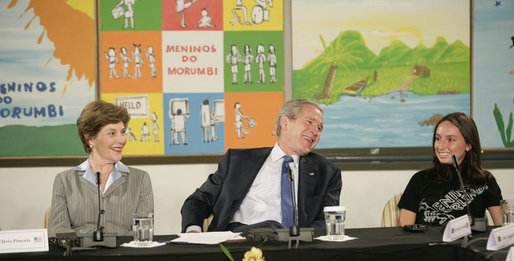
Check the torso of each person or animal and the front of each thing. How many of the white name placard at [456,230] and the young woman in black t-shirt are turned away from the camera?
0

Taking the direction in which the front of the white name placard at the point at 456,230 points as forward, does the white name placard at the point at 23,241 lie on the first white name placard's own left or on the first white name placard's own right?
on the first white name placard's own right

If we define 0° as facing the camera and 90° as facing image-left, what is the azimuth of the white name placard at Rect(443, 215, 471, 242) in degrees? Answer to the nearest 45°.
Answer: approximately 315°

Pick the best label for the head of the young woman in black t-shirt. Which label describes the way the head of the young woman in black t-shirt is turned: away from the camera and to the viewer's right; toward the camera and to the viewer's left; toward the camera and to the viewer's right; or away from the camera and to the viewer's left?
toward the camera and to the viewer's left

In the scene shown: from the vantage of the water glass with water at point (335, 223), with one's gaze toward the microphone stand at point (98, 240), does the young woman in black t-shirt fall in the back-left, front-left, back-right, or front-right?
back-right

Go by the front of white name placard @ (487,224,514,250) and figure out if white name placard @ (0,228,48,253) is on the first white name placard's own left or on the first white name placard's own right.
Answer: on the first white name placard's own right

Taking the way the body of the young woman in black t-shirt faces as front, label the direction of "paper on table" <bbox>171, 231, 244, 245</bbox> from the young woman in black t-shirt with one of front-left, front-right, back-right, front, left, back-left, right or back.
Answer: front-right

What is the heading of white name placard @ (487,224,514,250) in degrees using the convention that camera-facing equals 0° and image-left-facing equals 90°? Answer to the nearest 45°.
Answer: approximately 315°

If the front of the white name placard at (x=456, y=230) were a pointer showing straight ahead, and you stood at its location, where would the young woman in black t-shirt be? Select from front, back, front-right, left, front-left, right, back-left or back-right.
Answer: back-left

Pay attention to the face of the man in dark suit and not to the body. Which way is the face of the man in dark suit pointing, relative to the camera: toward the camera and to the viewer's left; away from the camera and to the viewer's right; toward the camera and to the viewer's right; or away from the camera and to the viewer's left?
toward the camera and to the viewer's right
